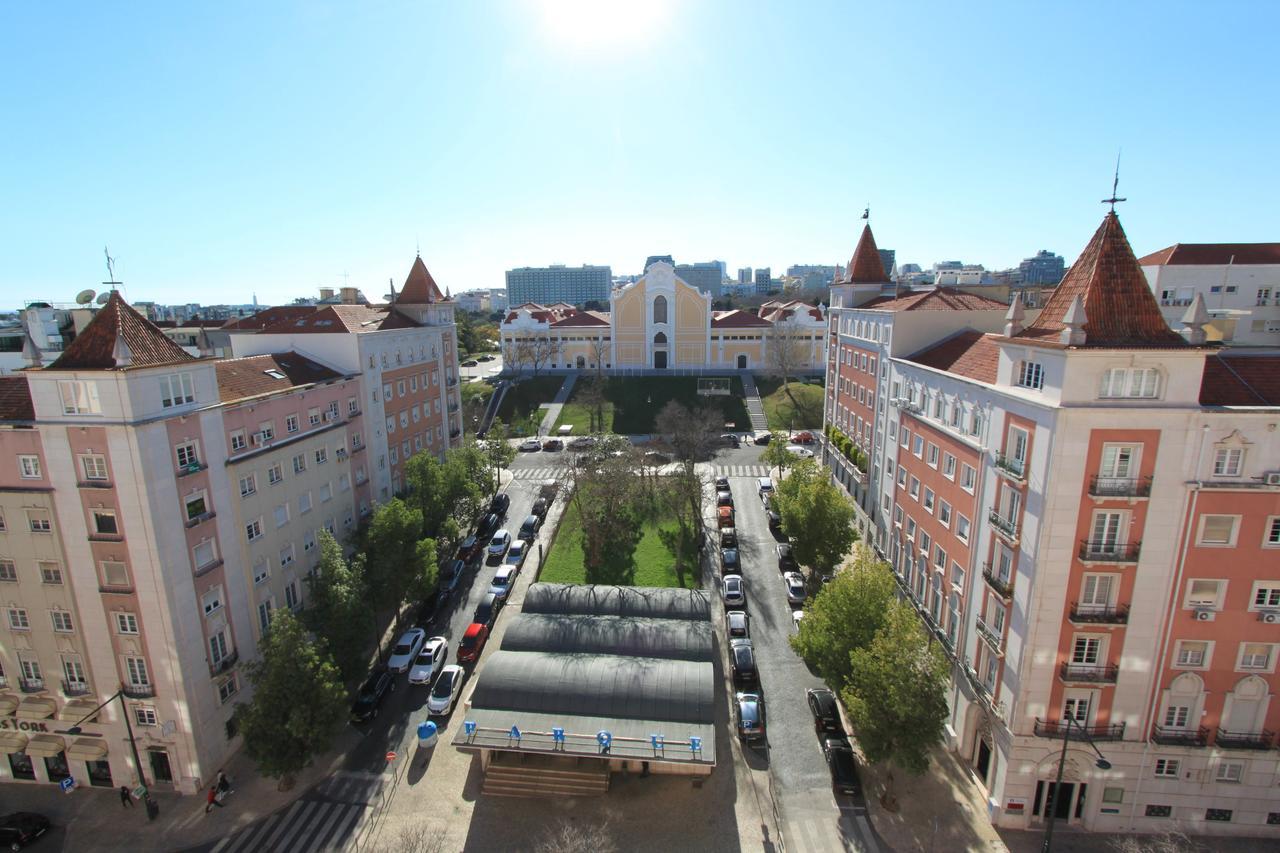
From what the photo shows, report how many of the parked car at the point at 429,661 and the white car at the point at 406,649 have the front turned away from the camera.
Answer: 0

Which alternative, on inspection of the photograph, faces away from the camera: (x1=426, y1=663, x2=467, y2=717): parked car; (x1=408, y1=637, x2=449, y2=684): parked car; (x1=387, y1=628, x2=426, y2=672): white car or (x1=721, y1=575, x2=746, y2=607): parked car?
(x1=721, y1=575, x2=746, y2=607): parked car

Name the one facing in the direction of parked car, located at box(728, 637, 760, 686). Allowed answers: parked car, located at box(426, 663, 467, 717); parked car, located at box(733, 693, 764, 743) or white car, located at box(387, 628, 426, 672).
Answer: parked car, located at box(733, 693, 764, 743)

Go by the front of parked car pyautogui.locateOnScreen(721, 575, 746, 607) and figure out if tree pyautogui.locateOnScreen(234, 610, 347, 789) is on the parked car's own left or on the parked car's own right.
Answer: on the parked car's own left

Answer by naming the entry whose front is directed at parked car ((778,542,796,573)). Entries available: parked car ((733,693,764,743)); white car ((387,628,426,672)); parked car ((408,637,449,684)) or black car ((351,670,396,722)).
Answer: parked car ((733,693,764,743))

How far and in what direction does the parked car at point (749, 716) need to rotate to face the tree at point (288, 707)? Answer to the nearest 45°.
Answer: approximately 90° to its left

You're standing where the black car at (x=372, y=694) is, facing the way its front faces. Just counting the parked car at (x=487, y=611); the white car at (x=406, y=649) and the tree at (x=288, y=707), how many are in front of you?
1

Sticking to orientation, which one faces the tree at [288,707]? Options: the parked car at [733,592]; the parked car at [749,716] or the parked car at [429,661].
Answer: the parked car at [429,661]

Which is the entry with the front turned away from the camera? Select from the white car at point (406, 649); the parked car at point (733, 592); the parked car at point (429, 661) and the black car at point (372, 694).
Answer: the parked car at point (733, 592)

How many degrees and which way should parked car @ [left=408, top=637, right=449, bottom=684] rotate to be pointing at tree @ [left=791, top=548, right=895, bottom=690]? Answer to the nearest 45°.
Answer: approximately 90° to its left

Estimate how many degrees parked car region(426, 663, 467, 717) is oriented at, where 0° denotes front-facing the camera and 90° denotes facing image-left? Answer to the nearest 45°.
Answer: approximately 45°

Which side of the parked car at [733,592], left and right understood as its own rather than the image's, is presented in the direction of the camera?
back

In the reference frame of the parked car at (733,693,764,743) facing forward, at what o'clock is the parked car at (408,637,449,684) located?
the parked car at (408,637,449,684) is roughly at 9 o'clock from the parked car at (733,693,764,743).

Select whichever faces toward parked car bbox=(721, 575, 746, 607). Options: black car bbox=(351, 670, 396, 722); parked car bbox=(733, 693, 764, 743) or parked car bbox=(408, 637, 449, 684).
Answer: parked car bbox=(733, 693, 764, 743)

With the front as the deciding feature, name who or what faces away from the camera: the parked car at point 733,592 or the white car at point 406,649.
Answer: the parked car

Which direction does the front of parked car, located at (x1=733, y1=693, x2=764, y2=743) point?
away from the camera
